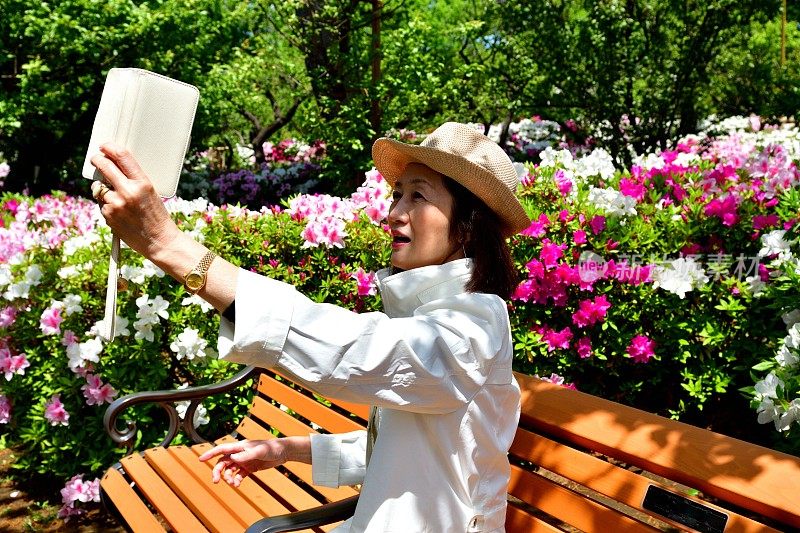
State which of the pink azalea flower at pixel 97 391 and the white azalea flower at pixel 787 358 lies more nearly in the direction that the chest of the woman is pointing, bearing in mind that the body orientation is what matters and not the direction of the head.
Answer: the pink azalea flower

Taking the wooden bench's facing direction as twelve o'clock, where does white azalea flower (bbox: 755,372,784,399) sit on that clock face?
The white azalea flower is roughly at 6 o'clock from the wooden bench.

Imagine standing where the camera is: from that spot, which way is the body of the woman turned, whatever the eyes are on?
to the viewer's left

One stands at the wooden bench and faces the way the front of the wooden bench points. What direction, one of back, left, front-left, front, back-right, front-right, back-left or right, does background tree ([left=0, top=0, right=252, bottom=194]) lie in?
right

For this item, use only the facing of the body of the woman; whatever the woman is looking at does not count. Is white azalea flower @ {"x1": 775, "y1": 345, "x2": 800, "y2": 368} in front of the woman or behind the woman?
behind

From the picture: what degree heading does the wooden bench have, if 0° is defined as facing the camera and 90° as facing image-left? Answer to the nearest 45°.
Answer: approximately 45°

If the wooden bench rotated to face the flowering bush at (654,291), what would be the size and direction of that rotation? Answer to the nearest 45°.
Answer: approximately 135° to its right
